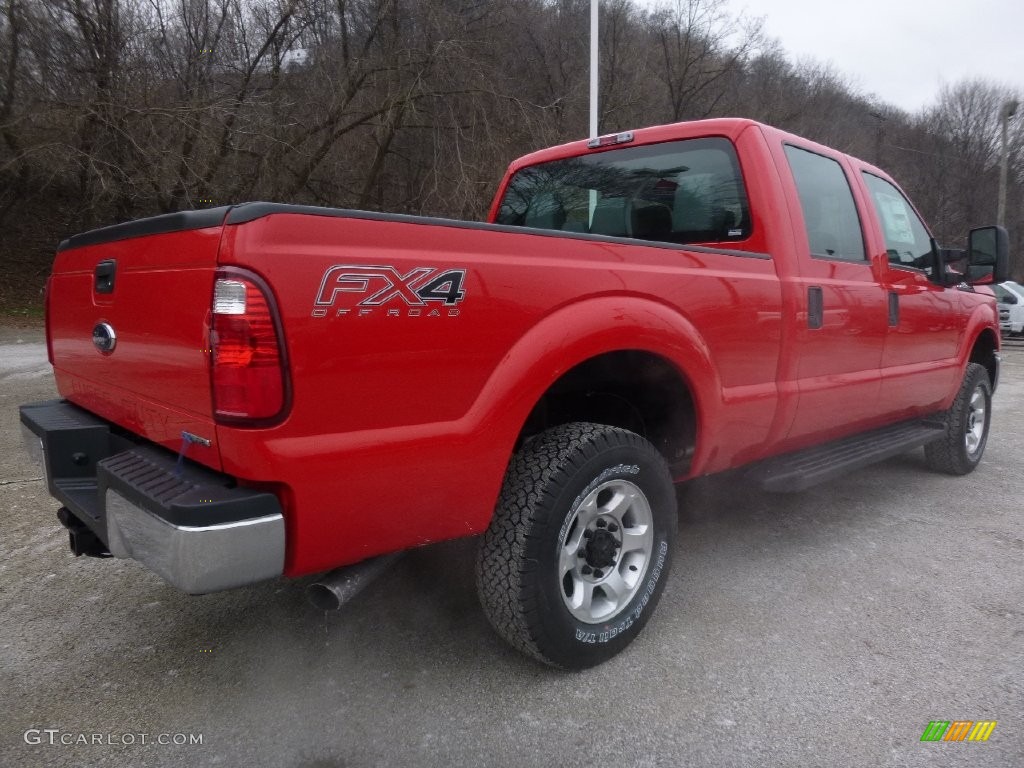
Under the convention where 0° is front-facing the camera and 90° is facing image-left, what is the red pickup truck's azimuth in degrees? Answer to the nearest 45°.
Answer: approximately 225°

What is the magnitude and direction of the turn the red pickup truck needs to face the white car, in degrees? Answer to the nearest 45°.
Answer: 0° — it already faces it

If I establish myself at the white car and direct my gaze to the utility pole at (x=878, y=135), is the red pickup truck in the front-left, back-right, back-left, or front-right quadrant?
back-left

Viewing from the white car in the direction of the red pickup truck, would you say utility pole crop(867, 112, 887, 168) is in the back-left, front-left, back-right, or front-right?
back-right
